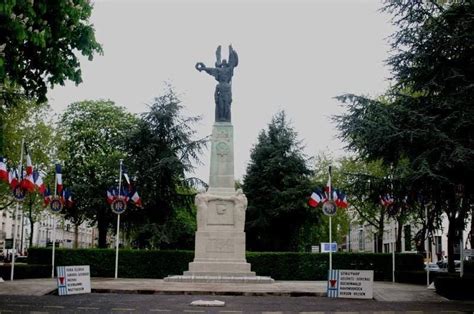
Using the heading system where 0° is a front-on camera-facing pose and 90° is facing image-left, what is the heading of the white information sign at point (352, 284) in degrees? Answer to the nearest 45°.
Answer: approximately 0°

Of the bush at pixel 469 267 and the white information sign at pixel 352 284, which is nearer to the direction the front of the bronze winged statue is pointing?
the white information sign

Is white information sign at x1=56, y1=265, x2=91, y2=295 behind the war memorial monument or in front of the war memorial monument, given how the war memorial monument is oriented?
in front

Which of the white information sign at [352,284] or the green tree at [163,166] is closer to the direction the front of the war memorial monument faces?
the white information sign
